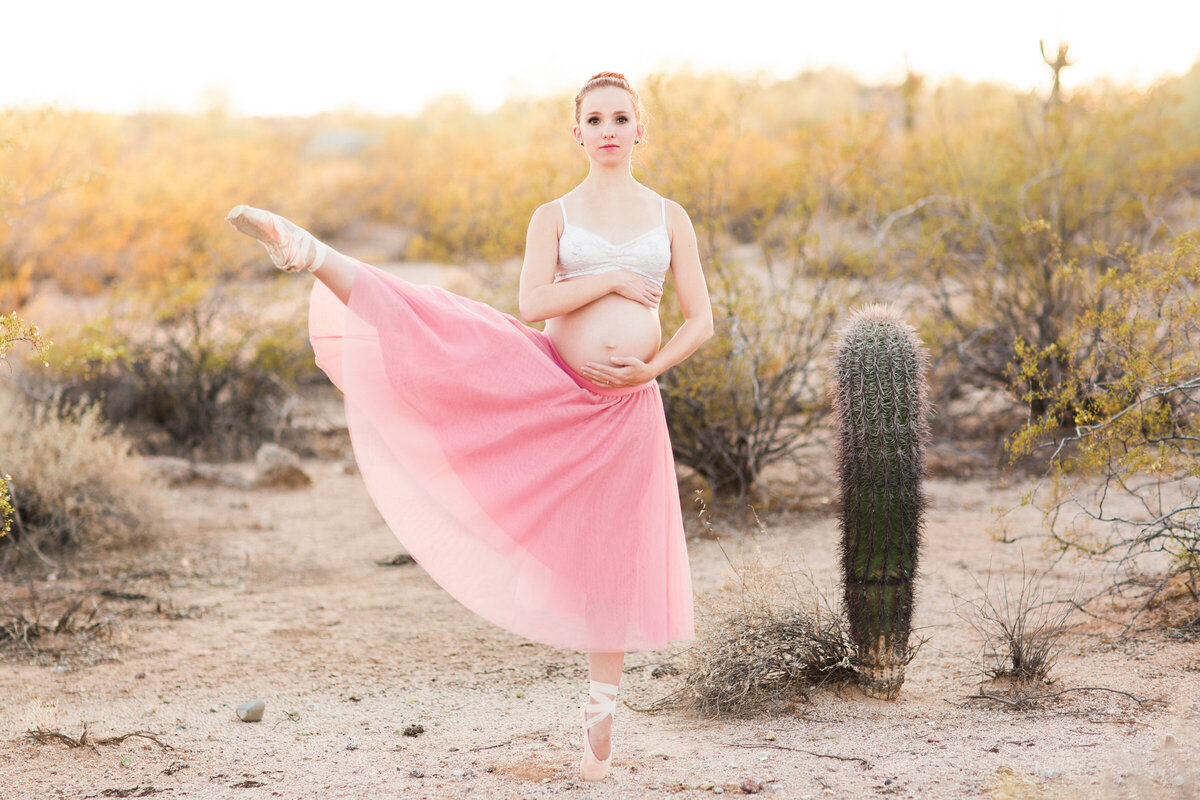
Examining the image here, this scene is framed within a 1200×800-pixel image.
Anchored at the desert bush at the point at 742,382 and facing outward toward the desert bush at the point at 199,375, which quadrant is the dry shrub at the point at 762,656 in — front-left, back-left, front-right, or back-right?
back-left

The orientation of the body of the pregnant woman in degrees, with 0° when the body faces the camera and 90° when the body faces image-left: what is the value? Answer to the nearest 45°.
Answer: approximately 0°
